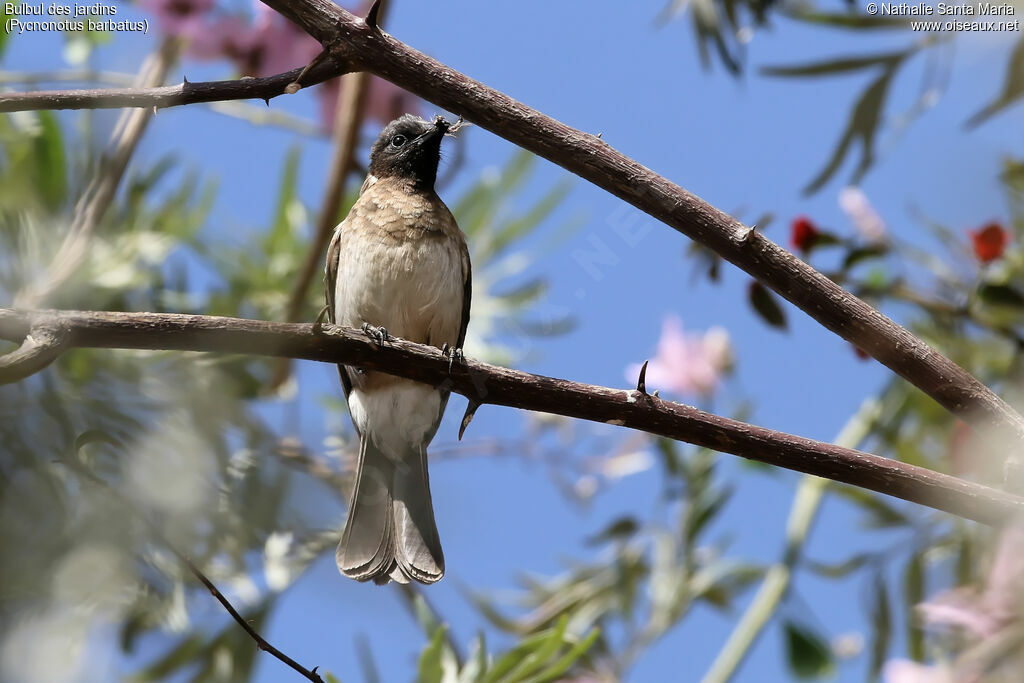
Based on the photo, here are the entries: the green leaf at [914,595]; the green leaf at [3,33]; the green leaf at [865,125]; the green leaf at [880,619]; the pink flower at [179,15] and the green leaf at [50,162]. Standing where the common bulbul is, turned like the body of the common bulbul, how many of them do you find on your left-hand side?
3

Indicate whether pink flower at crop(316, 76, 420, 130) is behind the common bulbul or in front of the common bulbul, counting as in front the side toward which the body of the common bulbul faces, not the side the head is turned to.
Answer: behind

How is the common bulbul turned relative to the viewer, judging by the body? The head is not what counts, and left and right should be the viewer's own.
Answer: facing the viewer

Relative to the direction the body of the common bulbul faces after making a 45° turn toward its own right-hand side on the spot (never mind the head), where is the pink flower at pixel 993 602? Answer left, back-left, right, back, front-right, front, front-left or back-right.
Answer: left

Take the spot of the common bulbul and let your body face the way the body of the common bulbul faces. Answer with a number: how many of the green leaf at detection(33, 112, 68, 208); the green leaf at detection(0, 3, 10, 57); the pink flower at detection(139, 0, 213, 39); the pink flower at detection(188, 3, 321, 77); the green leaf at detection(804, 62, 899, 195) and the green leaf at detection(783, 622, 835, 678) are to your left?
2

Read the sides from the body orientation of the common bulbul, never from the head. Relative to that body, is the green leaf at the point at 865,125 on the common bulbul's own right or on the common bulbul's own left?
on the common bulbul's own left

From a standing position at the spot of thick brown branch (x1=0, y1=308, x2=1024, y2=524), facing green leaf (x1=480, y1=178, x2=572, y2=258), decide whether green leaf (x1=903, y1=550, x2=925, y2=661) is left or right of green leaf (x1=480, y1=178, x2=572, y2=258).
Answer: right

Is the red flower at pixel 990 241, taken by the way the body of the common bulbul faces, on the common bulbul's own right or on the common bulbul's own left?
on the common bulbul's own left

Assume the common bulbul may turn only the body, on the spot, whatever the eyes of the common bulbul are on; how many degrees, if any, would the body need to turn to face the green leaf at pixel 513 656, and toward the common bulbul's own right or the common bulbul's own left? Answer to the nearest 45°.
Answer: approximately 45° to the common bulbul's own left

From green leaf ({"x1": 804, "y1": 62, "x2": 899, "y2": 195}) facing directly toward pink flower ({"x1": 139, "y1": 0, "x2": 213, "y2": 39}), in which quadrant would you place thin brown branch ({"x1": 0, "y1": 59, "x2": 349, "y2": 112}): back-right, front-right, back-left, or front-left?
front-left

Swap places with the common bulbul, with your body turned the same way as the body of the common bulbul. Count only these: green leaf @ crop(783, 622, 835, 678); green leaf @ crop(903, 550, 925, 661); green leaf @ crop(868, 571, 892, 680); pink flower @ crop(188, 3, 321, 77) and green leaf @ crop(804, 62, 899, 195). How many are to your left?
4

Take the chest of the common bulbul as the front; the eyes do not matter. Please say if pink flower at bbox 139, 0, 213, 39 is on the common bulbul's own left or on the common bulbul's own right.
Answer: on the common bulbul's own right

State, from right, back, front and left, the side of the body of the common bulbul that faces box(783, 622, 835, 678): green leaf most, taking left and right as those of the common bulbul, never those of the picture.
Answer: left
